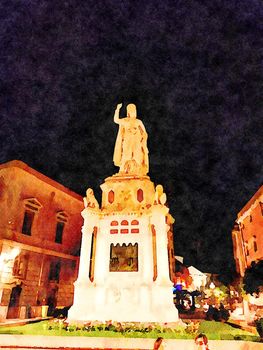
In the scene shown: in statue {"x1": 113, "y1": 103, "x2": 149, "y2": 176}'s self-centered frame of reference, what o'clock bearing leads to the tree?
The tree is roughly at 8 o'clock from the statue.

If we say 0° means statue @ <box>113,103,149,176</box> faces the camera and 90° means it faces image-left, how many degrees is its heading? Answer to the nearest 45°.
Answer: approximately 0°

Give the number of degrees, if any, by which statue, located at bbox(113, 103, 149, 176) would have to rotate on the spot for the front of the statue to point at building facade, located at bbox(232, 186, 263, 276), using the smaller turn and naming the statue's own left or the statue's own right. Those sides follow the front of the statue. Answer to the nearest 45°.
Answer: approximately 135° to the statue's own left
